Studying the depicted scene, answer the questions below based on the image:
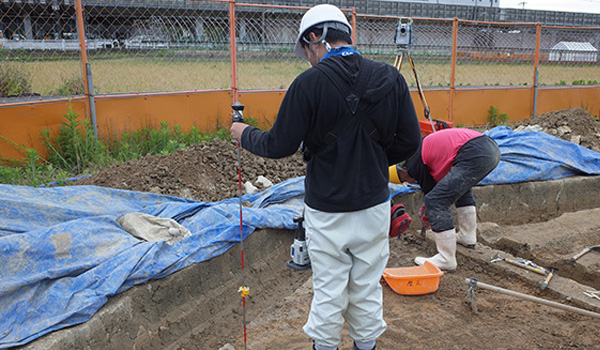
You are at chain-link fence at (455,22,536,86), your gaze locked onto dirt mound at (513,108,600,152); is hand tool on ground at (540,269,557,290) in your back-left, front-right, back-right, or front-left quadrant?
front-right

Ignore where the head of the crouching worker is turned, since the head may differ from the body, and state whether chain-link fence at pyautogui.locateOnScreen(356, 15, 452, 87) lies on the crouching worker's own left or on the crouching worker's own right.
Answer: on the crouching worker's own right

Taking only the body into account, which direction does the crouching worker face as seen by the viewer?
to the viewer's left

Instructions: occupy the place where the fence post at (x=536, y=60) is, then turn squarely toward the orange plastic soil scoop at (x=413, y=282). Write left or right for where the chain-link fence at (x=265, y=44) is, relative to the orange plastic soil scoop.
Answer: right

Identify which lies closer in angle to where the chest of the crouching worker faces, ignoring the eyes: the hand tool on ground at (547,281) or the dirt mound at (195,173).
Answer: the dirt mound

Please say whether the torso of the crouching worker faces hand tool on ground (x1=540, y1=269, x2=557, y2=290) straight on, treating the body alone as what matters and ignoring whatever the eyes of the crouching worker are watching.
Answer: no

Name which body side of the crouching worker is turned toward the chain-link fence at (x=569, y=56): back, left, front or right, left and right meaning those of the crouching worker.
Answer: right

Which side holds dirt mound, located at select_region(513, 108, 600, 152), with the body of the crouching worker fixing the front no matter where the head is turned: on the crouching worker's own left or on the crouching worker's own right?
on the crouching worker's own right

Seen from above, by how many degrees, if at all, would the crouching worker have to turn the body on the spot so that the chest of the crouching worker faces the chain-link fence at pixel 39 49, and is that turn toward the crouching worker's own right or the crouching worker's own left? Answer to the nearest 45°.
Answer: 0° — they already face it

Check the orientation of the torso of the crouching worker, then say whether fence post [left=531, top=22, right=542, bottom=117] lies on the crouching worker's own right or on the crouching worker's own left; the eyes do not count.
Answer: on the crouching worker's own right
